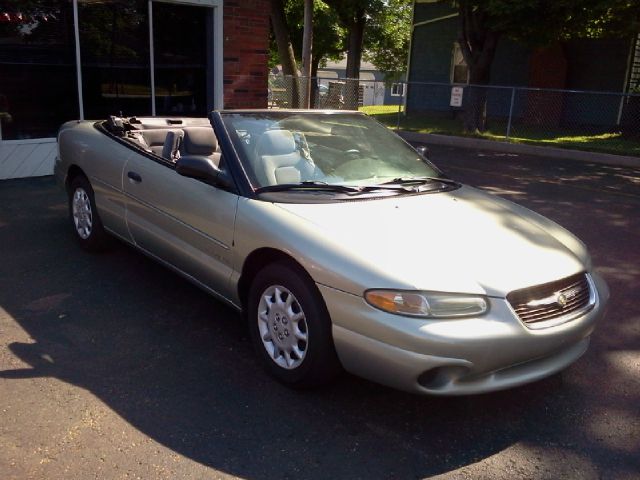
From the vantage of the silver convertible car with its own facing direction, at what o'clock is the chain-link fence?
The chain-link fence is roughly at 8 o'clock from the silver convertible car.

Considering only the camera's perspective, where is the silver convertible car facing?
facing the viewer and to the right of the viewer

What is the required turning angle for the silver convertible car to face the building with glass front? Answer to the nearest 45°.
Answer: approximately 180°
